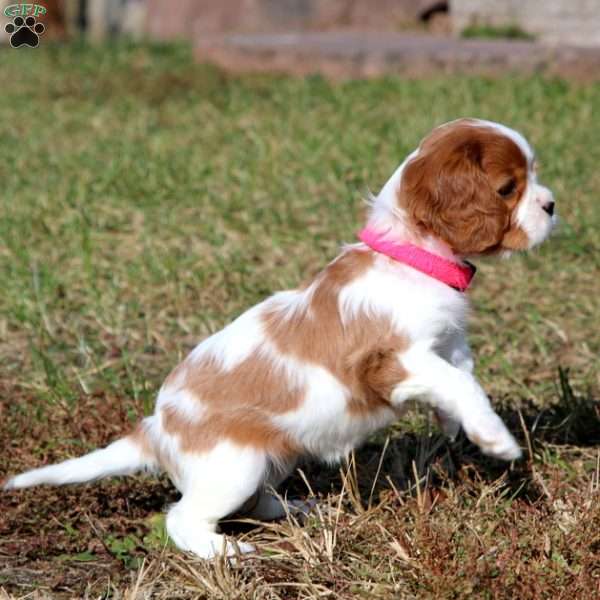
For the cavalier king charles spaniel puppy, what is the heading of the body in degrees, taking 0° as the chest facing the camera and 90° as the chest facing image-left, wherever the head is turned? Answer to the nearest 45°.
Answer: approximately 270°
